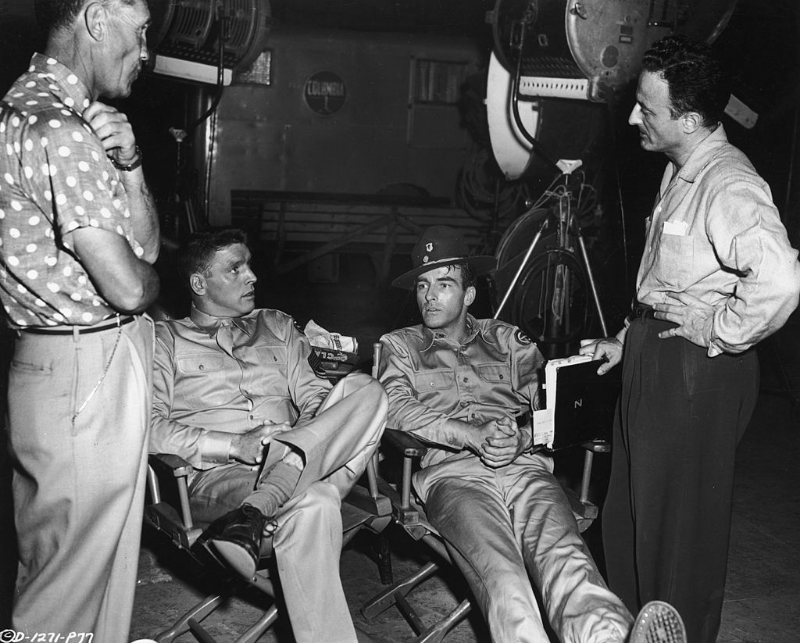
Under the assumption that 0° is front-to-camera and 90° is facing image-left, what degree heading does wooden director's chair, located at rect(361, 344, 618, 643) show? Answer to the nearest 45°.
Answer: approximately 315°

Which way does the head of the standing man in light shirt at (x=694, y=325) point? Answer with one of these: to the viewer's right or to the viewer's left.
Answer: to the viewer's left

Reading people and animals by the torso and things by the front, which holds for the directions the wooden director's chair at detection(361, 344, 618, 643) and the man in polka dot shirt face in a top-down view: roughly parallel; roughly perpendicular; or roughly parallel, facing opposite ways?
roughly perpendicular

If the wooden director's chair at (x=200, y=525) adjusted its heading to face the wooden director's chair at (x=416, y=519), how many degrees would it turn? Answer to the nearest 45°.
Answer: approximately 45° to its left

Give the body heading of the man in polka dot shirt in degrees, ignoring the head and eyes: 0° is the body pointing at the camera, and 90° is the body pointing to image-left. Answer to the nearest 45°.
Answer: approximately 270°

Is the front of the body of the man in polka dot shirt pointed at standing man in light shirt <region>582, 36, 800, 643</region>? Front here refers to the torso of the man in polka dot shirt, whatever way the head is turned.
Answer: yes

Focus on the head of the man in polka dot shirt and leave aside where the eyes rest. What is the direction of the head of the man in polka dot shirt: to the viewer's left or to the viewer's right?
to the viewer's right

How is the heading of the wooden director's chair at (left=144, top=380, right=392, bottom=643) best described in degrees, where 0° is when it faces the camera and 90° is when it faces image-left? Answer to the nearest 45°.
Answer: approximately 315°
